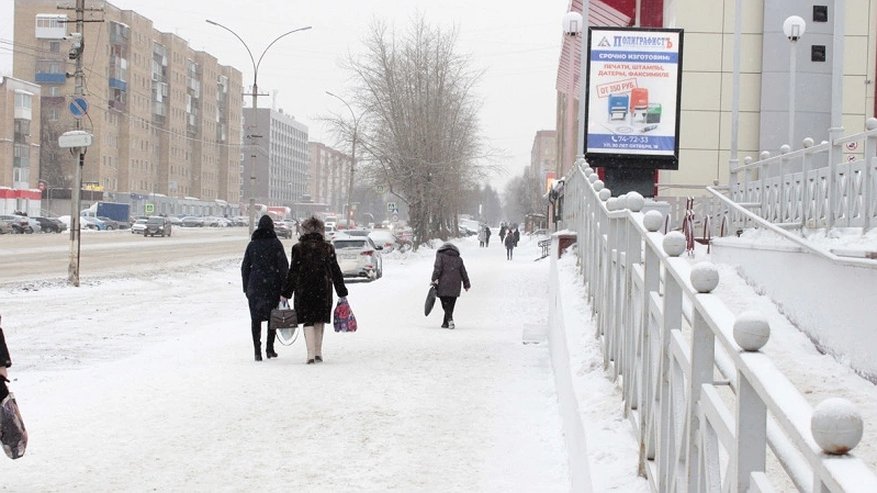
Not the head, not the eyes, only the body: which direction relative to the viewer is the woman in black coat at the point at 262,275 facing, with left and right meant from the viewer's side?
facing away from the viewer

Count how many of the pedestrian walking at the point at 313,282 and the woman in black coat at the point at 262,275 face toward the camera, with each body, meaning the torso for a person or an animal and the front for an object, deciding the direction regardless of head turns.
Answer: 0

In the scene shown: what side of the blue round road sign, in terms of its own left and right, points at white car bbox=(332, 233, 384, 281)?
left

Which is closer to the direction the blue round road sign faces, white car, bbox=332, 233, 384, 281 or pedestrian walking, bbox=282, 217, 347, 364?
the pedestrian walking

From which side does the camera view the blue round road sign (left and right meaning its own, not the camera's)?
front

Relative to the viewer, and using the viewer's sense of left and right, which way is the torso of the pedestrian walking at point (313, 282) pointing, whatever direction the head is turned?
facing away from the viewer

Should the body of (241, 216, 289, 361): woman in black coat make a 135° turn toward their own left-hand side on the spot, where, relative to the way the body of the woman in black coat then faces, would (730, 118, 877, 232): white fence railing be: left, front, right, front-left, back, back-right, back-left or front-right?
back-left

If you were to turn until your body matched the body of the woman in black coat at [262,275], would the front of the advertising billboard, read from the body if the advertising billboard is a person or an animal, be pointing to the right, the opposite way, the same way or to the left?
the opposite way

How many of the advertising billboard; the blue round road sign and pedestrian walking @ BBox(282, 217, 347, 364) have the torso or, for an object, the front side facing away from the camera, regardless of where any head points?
1

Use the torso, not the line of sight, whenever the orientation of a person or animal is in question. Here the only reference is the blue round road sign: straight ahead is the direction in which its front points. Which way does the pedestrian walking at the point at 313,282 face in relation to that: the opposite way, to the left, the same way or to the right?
the opposite way

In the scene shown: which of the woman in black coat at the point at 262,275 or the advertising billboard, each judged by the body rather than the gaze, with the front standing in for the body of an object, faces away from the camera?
the woman in black coat

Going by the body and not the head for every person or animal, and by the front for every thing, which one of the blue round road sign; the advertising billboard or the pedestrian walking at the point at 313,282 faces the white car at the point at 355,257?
the pedestrian walking

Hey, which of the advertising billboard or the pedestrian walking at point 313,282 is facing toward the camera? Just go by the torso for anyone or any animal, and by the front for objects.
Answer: the advertising billboard

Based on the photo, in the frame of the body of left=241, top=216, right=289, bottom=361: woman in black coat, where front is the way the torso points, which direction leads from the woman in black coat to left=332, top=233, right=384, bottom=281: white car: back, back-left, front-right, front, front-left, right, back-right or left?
front

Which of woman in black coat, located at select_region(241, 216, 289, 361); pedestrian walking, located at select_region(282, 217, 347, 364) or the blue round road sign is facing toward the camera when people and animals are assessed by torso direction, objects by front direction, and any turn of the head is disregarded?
the blue round road sign
